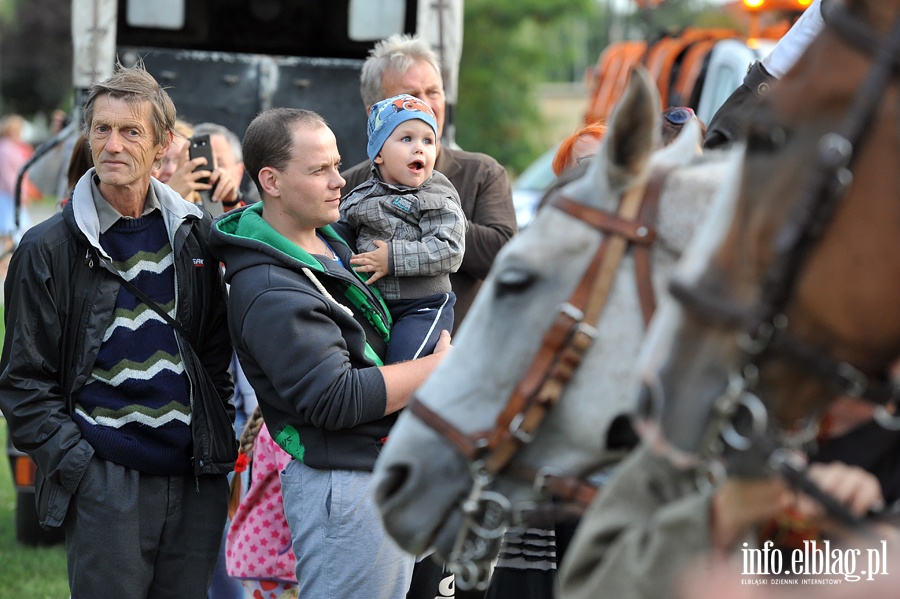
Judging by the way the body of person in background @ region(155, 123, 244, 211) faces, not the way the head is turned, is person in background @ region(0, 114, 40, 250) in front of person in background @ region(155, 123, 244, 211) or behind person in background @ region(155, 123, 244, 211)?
behind

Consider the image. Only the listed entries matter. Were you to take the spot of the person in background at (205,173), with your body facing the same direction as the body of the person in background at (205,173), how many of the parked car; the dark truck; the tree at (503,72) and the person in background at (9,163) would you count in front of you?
0

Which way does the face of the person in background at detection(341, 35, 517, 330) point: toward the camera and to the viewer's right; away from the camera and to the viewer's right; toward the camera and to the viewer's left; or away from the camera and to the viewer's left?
toward the camera and to the viewer's right

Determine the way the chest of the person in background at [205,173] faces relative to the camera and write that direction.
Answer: toward the camera

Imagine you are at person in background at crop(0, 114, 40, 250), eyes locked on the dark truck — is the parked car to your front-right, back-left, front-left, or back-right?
front-left

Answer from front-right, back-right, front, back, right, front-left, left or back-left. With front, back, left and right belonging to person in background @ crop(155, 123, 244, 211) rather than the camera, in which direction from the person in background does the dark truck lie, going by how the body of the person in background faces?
back

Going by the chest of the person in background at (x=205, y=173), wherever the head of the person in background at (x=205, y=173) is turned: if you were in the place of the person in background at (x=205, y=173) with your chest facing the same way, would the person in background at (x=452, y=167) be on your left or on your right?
on your left
